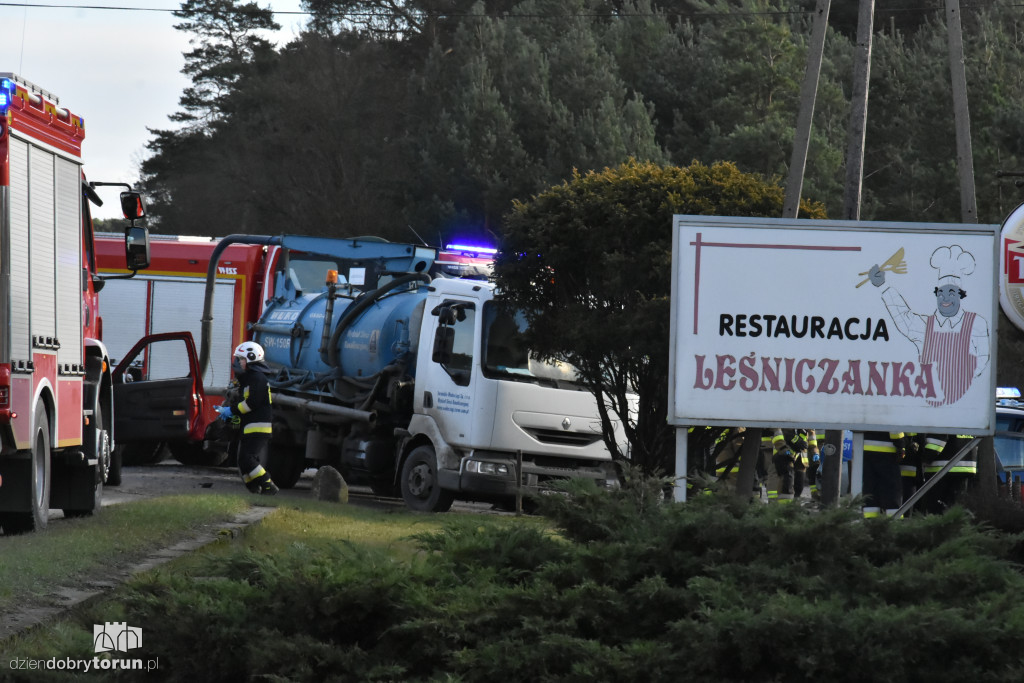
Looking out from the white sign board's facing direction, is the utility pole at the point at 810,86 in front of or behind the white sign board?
behind

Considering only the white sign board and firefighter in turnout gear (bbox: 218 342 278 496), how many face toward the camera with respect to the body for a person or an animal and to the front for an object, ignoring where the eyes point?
1

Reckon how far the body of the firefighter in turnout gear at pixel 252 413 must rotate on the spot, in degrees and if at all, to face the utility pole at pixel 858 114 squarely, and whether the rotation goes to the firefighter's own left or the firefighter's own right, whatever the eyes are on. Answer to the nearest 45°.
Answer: approximately 180°

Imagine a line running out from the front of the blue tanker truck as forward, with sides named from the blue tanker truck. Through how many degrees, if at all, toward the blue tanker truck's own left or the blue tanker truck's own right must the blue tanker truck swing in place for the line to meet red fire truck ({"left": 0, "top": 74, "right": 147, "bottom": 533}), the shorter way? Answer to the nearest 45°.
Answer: approximately 90° to the blue tanker truck's own right

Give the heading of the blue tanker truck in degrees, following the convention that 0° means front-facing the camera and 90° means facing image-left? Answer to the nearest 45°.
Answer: approximately 315°

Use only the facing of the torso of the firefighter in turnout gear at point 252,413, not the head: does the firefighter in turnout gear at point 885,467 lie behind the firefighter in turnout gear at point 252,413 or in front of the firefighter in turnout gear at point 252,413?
behind

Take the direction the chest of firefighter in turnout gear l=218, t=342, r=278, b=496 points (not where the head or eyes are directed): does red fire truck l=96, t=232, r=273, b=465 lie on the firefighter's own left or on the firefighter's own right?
on the firefighter's own right

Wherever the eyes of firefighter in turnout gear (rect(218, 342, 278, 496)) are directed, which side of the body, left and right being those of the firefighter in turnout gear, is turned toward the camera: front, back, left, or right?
left
